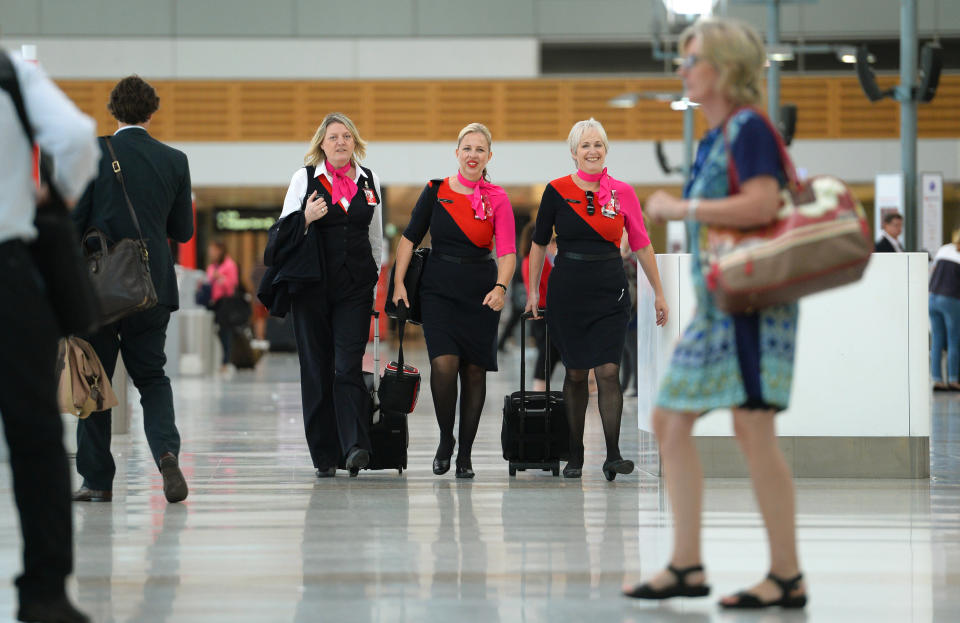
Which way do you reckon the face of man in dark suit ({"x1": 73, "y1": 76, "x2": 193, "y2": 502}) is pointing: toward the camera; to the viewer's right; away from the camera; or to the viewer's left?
away from the camera

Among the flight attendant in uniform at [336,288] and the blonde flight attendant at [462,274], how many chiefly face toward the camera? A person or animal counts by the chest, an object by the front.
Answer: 2

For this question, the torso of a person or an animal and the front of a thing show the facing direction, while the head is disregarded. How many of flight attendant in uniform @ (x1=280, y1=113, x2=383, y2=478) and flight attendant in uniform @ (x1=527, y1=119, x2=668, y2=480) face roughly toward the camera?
2

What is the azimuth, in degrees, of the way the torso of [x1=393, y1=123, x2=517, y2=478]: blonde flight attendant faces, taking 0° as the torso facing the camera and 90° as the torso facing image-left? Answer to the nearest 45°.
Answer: approximately 0°

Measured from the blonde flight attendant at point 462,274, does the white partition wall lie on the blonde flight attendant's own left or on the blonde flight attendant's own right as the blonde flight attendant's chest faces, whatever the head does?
on the blonde flight attendant's own left

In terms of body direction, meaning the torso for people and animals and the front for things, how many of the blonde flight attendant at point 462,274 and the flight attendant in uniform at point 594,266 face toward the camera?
2

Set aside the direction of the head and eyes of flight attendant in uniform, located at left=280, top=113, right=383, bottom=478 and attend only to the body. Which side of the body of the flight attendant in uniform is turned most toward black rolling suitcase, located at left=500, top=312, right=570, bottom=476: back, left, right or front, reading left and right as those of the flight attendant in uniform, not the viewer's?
left

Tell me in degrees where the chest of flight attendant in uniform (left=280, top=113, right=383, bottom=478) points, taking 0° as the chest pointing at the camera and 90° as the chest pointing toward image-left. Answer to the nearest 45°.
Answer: approximately 0°
